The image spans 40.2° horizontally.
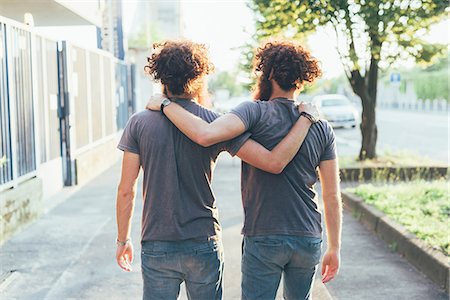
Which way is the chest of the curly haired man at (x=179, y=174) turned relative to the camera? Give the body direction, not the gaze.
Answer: away from the camera

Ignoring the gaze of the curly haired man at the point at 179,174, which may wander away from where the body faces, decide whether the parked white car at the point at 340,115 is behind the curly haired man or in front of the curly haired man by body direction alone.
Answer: in front

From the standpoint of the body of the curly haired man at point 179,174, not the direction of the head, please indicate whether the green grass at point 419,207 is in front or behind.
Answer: in front

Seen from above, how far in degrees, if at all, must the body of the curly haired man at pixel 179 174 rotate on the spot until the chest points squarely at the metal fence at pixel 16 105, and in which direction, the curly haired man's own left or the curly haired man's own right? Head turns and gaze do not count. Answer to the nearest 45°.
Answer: approximately 45° to the curly haired man's own left
